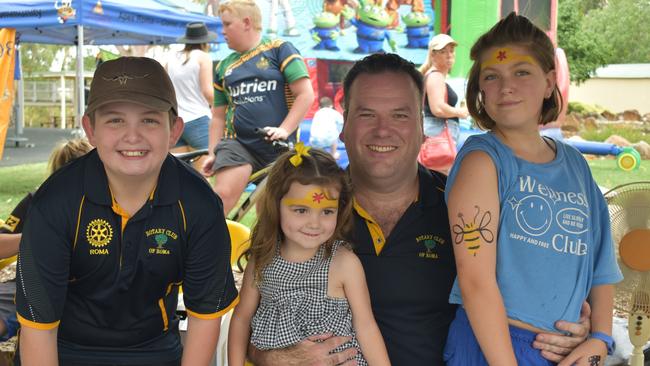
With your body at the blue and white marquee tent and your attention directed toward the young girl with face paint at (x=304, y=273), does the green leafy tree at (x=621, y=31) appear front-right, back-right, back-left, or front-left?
back-left

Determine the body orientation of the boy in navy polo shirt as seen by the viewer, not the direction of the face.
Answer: toward the camera

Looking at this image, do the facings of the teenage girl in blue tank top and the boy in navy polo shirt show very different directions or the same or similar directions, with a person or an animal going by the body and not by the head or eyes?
same or similar directions

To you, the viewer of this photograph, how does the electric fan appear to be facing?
facing the viewer

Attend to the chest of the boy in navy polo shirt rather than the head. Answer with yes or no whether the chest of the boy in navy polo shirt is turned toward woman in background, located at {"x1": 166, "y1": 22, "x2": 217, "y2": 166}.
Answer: no

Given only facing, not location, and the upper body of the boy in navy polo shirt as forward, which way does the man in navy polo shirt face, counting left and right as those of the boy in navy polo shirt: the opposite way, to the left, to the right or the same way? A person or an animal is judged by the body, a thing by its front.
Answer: the same way

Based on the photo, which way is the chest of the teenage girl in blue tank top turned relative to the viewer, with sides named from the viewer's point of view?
facing the viewer and to the right of the viewer

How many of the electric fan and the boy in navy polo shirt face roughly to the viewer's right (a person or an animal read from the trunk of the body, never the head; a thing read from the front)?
0

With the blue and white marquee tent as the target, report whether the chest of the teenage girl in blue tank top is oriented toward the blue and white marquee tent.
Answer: no

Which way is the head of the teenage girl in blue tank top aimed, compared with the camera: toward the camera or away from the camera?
toward the camera

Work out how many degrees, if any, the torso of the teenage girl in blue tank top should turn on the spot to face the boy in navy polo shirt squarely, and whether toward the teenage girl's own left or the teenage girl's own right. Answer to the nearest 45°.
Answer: approximately 135° to the teenage girl's own right

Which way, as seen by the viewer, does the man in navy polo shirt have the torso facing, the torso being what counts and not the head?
toward the camera

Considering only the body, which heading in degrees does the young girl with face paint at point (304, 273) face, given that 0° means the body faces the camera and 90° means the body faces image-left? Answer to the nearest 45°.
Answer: approximately 0°

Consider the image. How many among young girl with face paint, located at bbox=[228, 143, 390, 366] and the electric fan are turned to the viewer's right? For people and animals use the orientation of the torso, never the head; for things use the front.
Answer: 0
